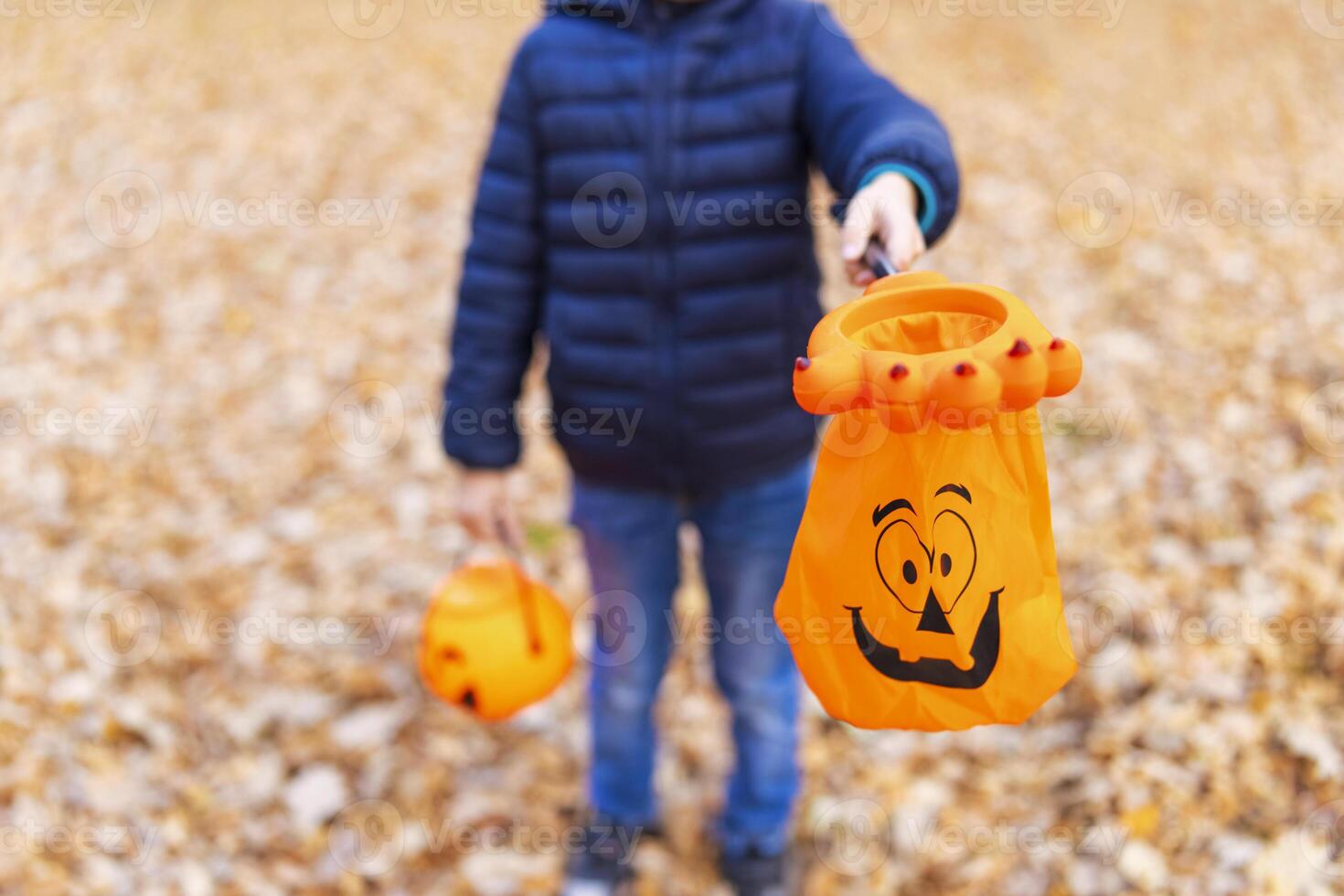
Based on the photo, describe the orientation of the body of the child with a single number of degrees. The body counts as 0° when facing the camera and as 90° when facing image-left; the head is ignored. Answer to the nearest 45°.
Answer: approximately 0°
